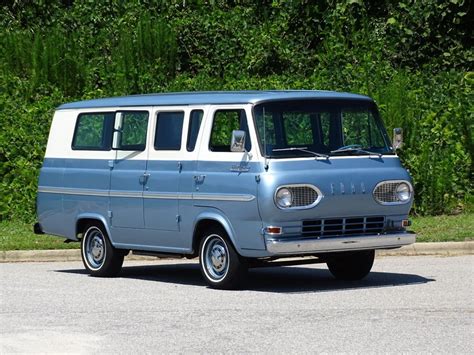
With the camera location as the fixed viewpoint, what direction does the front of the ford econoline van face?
facing the viewer and to the right of the viewer
